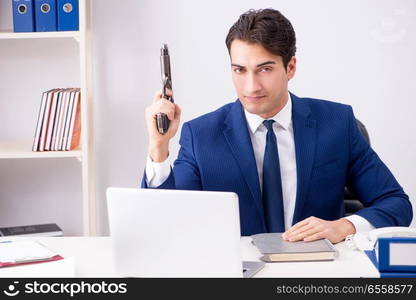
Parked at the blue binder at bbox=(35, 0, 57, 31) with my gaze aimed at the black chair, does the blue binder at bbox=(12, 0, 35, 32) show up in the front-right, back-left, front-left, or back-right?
back-right

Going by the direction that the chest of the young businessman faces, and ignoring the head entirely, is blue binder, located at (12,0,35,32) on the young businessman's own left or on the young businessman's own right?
on the young businessman's own right

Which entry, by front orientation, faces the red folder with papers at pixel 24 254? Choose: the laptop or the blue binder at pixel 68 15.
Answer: the blue binder

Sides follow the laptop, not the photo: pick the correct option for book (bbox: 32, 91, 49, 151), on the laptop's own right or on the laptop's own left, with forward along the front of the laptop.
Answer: on the laptop's own left

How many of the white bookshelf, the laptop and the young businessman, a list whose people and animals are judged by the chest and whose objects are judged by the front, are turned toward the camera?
2

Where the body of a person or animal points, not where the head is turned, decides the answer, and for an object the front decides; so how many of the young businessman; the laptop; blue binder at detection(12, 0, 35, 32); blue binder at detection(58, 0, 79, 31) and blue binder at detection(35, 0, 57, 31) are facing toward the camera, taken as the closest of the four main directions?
4

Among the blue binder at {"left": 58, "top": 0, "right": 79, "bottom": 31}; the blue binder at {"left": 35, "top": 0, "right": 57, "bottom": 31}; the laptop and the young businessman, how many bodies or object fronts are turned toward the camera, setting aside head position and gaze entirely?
3

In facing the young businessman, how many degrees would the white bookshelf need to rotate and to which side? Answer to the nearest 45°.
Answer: approximately 45° to its left

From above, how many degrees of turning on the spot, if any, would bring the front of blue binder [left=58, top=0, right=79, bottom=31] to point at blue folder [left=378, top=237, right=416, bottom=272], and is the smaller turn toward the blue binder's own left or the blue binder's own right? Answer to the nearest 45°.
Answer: approximately 45° to the blue binder's own left

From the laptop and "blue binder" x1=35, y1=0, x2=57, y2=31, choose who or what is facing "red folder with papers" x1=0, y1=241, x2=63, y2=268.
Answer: the blue binder

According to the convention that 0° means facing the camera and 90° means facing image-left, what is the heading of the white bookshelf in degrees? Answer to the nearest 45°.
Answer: approximately 0°
